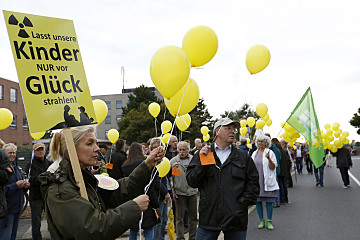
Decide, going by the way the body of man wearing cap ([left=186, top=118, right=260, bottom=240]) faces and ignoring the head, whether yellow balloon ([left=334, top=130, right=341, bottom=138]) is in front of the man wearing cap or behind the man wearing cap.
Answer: behind

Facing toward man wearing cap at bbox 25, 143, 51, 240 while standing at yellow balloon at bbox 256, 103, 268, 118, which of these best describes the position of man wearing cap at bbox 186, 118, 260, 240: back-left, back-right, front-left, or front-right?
front-left

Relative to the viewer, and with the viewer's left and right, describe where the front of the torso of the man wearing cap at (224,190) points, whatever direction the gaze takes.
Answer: facing the viewer

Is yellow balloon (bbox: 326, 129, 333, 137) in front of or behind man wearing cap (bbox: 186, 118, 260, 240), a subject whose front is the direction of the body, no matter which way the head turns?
behind

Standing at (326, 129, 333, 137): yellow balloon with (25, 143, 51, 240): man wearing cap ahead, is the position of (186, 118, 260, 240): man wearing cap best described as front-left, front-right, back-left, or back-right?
front-left

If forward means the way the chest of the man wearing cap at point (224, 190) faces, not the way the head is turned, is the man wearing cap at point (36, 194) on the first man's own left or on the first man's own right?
on the first man's own right

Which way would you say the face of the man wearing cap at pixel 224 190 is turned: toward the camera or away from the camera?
toward the camera
